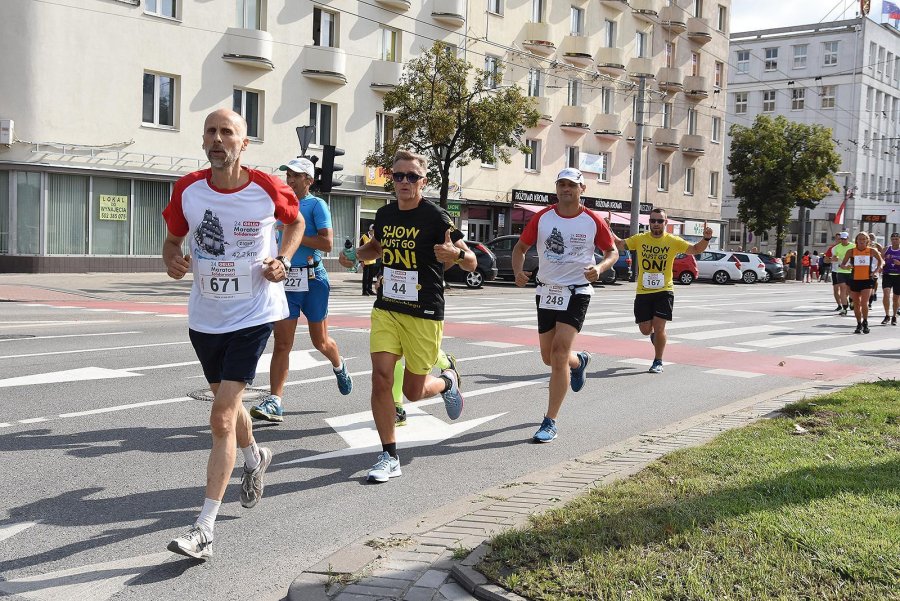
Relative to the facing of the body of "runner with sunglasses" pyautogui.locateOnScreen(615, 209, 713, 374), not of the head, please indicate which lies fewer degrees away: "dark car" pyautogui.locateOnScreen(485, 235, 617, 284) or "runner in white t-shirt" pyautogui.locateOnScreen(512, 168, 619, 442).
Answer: the runner in white t-shirt

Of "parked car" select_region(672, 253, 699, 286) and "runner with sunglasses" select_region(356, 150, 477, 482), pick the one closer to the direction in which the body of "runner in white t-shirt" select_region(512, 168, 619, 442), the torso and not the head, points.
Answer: the runner with sunglasses

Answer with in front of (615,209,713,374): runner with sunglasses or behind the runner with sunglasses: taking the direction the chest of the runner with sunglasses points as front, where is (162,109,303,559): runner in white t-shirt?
in front

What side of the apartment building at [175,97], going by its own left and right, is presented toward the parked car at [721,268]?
left

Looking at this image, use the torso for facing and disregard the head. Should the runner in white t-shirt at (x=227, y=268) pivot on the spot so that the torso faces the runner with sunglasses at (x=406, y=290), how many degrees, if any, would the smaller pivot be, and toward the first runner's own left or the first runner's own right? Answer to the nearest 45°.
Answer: approximately 180°

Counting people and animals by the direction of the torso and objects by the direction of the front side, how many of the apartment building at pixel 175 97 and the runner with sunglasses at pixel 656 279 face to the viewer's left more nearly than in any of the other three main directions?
0

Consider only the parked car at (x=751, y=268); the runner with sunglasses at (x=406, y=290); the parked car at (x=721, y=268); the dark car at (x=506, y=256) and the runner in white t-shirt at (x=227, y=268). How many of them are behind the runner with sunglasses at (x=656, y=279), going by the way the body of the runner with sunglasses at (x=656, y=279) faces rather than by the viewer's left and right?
3

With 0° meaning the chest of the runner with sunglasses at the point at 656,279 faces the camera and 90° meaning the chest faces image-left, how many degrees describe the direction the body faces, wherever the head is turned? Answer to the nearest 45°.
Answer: approximately 0°

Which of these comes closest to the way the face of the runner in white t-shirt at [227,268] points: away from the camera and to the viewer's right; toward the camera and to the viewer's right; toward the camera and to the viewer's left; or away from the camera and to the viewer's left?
toward the camera and to the viewer's left

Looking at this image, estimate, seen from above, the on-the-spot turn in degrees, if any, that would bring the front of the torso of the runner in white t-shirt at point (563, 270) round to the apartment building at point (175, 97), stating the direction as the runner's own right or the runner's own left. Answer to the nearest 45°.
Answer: approximately 90° to the runner's own right

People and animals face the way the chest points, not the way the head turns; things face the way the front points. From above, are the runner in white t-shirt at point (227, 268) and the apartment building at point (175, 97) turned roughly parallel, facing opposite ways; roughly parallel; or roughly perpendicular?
roughly perpendicular

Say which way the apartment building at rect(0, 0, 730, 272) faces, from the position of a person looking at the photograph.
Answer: facing the viewer and to the right of the viewer

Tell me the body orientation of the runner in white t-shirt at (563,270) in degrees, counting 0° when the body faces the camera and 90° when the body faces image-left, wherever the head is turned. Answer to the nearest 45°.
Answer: approximately 45°

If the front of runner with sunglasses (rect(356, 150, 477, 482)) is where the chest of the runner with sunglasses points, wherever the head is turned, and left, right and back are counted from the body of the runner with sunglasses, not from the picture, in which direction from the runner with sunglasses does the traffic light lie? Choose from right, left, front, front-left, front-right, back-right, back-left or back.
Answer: back-right
